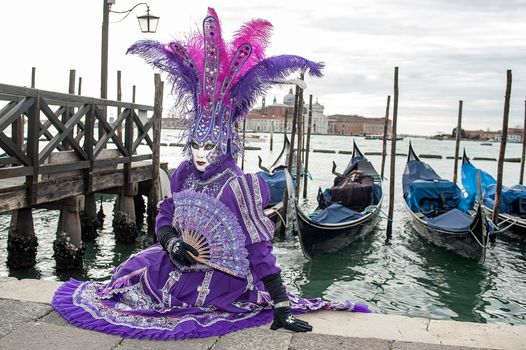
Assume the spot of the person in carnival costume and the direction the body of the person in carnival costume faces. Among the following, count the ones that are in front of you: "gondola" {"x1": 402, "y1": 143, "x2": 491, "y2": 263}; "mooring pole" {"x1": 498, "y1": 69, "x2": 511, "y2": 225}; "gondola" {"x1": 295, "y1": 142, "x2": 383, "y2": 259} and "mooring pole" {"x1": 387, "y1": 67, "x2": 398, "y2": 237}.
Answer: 0

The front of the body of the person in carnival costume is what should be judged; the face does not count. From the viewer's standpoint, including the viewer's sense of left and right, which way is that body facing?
facing the viewer and to the left of the viewer

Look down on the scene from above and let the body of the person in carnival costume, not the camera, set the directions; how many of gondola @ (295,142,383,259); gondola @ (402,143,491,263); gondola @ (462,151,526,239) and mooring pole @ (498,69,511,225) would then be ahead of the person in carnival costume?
0

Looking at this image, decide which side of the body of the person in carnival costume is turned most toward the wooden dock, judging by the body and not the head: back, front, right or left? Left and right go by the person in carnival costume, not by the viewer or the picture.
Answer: right

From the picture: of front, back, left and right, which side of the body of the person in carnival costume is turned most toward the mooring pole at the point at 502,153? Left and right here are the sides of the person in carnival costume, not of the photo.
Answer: back

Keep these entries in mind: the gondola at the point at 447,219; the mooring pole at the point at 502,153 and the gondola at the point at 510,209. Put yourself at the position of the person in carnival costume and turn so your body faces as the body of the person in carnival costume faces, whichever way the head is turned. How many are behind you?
3

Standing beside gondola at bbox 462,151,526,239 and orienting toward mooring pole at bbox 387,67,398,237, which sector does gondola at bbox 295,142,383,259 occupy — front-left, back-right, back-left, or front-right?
front-left

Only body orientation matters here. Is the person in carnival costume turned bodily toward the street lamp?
no

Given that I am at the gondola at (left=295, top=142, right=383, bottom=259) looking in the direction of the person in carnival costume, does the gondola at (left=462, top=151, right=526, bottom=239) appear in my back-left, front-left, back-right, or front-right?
back-left

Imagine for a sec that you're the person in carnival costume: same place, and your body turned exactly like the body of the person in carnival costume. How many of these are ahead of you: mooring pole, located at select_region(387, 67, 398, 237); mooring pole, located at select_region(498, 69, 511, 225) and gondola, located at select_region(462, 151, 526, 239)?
0

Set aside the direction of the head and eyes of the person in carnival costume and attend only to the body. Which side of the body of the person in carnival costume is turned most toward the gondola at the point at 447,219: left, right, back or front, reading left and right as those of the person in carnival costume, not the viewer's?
back

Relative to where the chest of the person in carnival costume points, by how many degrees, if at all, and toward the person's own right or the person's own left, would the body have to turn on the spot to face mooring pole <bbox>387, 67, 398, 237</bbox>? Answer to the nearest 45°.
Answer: approximately 180°

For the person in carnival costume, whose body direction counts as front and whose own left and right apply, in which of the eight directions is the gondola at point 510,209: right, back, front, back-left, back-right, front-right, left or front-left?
back

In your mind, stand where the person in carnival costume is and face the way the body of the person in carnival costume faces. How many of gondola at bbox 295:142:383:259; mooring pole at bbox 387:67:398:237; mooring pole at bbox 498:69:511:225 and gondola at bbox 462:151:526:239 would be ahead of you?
0
